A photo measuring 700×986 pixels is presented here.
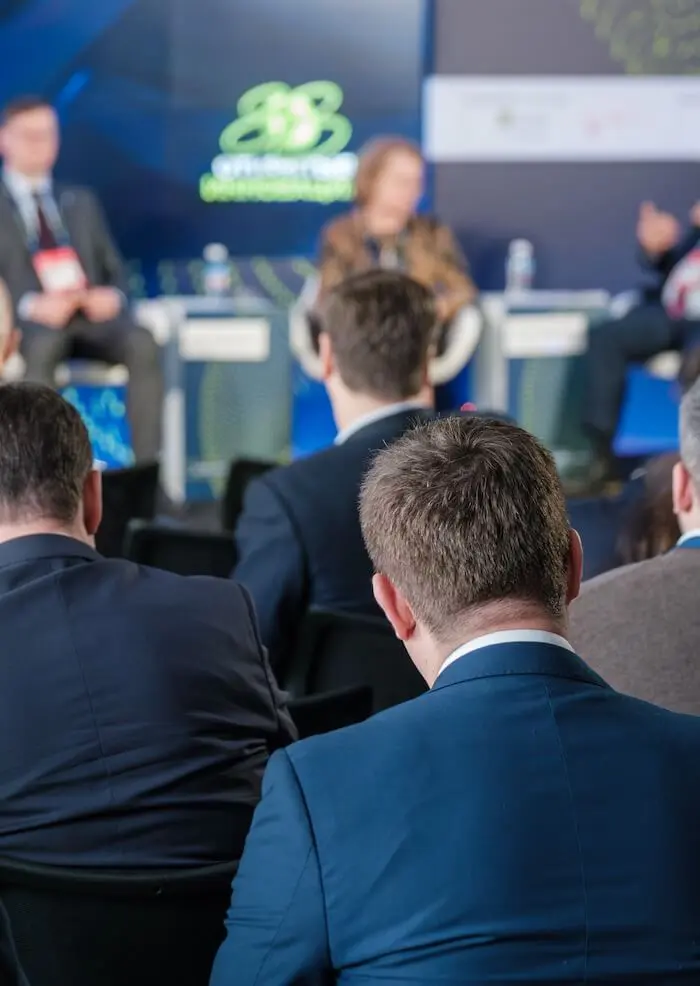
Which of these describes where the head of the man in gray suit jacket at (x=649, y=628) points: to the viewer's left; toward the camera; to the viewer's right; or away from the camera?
away from the camera

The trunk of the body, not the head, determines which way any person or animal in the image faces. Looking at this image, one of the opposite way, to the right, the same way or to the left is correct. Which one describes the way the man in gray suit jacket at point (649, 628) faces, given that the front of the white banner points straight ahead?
the opposite way

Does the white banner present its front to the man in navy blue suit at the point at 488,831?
yes

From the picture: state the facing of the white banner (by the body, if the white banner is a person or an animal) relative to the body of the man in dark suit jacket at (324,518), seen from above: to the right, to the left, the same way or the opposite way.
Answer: the opposite way

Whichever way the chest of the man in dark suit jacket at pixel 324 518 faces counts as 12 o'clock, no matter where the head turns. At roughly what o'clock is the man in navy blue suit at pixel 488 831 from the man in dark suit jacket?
The man in navy blue suit is roughly at 6 o'clock from the man in dark suit jacket.

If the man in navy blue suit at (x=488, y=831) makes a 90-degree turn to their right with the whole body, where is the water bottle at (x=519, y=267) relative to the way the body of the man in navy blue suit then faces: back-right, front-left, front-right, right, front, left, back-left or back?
left

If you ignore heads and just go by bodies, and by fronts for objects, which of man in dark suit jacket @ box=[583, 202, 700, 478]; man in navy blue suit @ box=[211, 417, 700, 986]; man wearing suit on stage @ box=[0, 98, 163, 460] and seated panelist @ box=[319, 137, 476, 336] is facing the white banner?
the man in navy blue suit

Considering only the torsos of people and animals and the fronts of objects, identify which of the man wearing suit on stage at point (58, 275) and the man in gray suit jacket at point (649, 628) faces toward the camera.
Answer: the man wearing suit on stage

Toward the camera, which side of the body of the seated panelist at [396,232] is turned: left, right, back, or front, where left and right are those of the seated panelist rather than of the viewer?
front

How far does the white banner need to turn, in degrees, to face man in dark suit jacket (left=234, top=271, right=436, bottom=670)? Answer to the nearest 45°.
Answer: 0° — it already faces them

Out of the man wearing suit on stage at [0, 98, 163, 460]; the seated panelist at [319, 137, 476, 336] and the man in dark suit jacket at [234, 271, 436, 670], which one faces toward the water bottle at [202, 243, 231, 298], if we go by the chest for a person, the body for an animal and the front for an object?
the man in dark suit jacket

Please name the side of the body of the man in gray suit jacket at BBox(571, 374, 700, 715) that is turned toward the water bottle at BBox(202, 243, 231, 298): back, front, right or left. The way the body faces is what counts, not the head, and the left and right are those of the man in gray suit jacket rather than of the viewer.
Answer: front

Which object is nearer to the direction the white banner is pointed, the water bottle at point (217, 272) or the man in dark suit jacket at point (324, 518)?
the man in dark suit jacket

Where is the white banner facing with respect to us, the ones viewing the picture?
facing the viewer

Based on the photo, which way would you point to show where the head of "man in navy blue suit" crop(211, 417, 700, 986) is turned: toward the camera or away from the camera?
away from the camera

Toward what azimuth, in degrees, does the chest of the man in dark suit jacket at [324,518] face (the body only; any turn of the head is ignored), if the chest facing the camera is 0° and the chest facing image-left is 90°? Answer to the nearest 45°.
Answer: approximately 180°

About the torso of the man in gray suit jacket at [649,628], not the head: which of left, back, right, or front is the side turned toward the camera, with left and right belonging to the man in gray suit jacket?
back

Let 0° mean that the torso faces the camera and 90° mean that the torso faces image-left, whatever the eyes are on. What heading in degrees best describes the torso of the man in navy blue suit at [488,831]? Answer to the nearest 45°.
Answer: approximately 180°

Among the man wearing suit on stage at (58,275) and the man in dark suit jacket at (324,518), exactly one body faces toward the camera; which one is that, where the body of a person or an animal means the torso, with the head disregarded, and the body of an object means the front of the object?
the man wearing suit on stage

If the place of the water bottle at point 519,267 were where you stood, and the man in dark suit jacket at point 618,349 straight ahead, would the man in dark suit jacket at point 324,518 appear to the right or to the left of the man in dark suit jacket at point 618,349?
right
